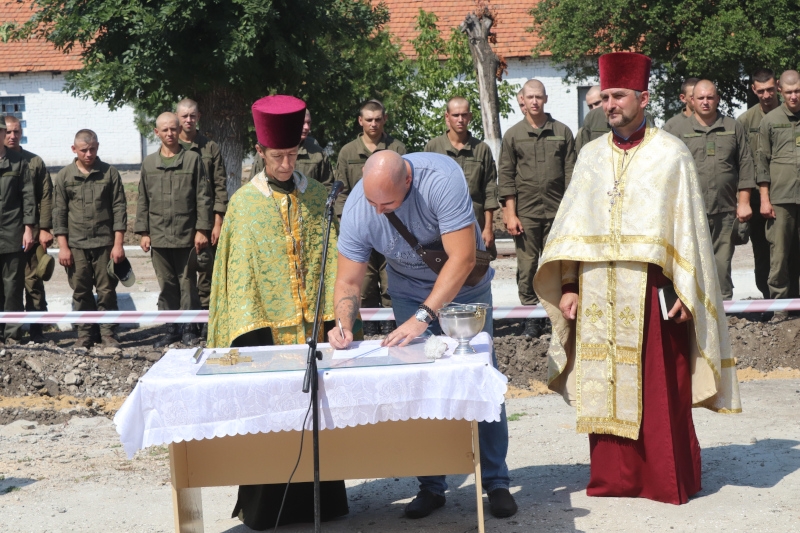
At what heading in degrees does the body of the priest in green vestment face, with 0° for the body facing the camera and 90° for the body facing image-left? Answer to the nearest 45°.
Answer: approximately 315°

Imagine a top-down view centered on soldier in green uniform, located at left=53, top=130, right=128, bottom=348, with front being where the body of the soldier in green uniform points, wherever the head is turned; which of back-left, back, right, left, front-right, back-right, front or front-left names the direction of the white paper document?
front

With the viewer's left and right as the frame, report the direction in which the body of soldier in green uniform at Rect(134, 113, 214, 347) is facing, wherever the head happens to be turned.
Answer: facing the viewer

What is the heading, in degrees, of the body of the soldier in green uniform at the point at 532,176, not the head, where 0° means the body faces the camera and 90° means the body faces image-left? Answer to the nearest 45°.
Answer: approximately 0°

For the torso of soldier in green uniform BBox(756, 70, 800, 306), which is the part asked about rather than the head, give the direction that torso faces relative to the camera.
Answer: toward the camera

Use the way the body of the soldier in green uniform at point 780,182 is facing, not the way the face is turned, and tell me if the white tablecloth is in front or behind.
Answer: in front

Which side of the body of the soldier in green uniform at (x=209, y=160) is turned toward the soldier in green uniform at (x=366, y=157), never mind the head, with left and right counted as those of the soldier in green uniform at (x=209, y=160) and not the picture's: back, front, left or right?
left

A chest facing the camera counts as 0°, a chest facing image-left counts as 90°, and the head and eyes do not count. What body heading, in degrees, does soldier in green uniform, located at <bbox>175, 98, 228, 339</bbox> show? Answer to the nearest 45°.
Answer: approximately 0°

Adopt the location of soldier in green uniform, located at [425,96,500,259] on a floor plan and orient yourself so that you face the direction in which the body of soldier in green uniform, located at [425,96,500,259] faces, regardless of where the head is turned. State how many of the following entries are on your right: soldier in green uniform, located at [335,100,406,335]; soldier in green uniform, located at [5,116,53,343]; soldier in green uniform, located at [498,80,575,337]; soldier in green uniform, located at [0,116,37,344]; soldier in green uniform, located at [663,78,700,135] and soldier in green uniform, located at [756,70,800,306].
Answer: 3

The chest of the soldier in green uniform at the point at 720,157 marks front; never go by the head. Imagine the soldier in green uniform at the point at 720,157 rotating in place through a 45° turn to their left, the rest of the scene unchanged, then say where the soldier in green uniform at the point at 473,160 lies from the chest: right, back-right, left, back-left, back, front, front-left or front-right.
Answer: back-right

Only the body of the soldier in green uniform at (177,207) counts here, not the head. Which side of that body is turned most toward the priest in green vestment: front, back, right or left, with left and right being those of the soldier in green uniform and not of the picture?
front

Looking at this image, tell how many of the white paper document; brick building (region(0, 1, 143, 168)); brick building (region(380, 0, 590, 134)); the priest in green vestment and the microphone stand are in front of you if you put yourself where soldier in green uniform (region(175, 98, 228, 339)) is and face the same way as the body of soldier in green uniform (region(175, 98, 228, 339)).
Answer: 3
